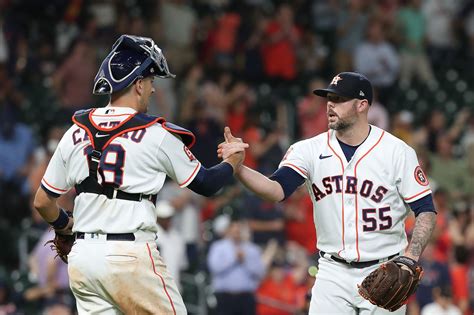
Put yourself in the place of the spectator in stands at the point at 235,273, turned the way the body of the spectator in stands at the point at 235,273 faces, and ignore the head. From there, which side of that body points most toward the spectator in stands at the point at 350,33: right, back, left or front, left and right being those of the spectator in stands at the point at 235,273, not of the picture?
back

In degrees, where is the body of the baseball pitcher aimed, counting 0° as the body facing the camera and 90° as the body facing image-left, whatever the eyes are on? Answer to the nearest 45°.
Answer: approximately 45°

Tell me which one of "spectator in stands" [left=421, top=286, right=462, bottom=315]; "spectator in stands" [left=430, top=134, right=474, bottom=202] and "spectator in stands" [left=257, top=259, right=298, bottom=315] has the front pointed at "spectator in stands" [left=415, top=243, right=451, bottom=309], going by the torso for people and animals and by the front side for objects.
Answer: "spectator in stands" [left=430, top=134, right=474, bottom=202]

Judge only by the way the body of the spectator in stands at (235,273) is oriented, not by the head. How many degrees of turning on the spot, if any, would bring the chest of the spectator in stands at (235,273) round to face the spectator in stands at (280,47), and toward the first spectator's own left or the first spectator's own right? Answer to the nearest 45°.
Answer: approximately 180°

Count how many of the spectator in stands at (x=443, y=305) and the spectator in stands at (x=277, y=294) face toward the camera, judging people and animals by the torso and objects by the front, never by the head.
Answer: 2
